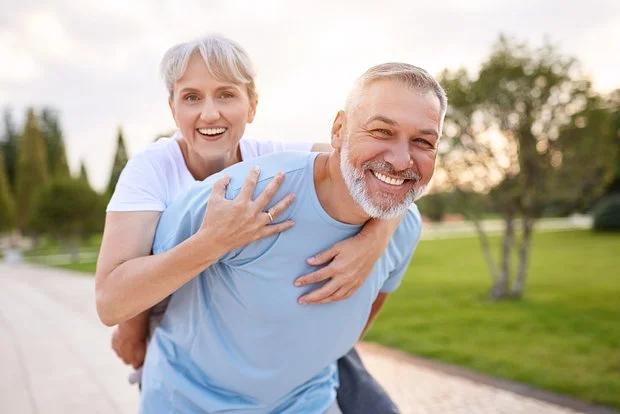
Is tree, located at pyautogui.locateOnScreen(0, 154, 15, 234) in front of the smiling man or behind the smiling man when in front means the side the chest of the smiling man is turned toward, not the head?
behind

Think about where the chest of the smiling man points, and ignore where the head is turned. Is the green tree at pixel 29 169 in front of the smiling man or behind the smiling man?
behind

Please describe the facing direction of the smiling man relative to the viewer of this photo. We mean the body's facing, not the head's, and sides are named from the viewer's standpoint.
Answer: facing the viewer and to the right of the viewer

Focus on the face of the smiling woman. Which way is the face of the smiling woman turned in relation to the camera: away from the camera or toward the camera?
toward the camera

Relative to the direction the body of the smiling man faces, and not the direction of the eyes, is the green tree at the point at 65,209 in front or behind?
behind

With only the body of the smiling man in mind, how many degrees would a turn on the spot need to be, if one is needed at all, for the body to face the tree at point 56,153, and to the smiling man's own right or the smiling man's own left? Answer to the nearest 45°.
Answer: approximately 180°

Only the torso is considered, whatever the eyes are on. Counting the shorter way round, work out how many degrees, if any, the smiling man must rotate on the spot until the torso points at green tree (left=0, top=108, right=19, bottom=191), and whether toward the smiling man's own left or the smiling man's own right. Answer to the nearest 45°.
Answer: approximately 180°

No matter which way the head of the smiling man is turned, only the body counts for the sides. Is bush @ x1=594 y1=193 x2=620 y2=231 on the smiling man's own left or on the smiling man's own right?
on the smiling man's own left
